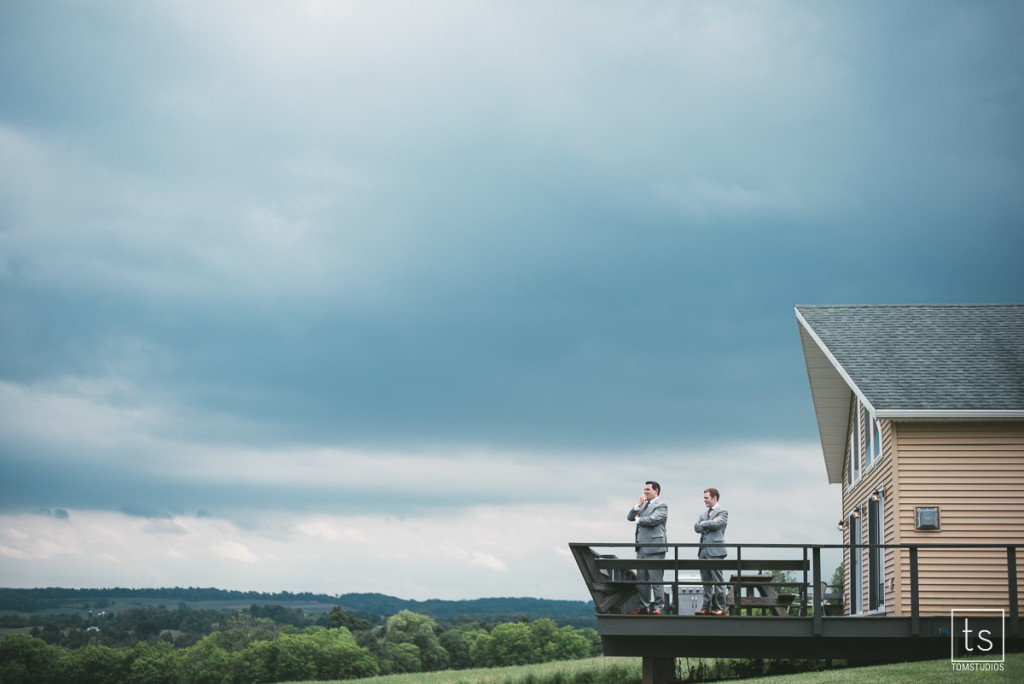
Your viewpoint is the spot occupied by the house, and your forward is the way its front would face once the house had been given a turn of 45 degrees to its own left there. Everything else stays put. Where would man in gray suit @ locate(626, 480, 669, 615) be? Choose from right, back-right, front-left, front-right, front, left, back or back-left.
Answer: front

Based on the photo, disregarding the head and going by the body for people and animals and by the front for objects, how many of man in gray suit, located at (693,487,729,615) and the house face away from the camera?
0

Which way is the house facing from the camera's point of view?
to the viewer's left

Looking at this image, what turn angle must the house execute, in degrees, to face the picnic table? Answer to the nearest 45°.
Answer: approximately 45° to its left

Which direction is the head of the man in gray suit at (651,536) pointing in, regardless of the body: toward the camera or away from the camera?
toward the camera

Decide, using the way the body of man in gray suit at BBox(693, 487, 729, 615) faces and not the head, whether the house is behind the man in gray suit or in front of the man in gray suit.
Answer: behind

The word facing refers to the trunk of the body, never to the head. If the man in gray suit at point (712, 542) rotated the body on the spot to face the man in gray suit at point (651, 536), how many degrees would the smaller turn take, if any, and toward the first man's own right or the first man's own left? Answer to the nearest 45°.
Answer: approximately 45° to the first man's own right

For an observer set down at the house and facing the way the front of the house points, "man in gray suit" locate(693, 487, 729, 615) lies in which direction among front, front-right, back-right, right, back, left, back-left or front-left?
front-left
